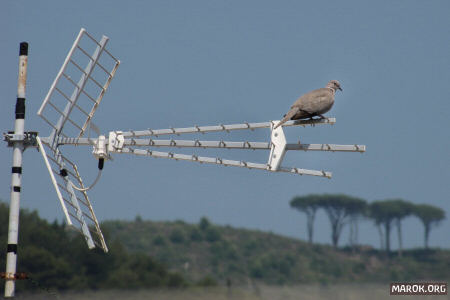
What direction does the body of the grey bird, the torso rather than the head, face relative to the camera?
to the viewer's right

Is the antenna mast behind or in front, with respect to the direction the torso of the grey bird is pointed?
behind
